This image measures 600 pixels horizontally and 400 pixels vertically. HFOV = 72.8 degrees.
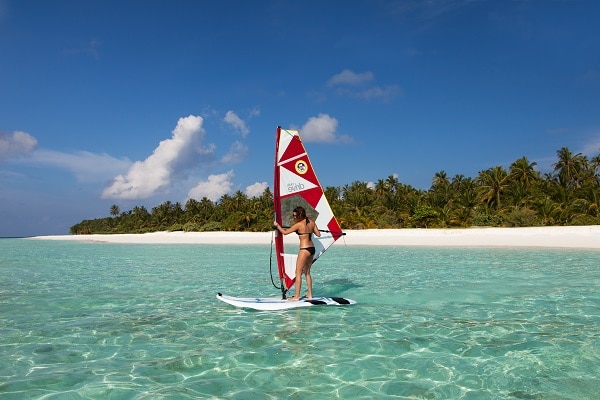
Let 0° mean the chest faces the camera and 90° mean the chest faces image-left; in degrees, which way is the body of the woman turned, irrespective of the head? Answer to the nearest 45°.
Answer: approximately 135°

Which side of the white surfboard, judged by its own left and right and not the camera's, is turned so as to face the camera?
left
